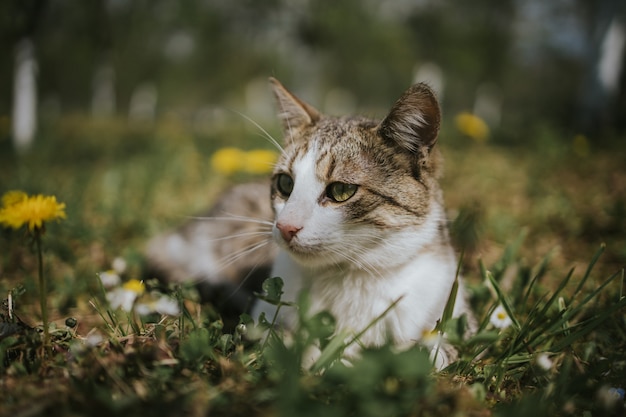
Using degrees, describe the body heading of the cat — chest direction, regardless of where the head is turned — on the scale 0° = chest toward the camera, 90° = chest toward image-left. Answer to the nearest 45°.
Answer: approximately 315°

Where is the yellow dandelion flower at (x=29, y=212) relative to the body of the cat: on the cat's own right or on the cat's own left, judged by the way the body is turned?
on the cat's own right
